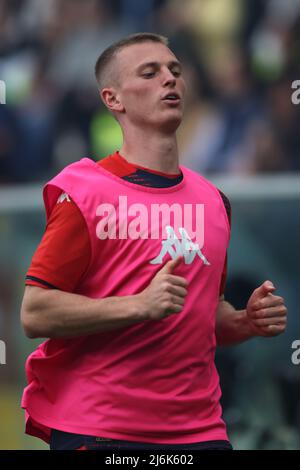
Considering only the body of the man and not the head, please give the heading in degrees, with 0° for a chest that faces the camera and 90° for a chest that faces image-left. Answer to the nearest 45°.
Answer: approximately 315°
